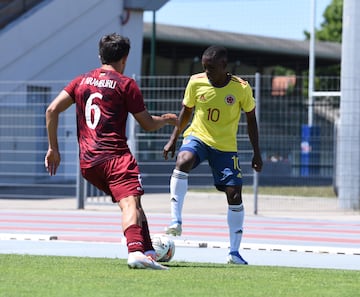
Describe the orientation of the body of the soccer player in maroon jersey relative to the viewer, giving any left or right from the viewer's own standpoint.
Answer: facing away from the viewer and to the right of the viewer

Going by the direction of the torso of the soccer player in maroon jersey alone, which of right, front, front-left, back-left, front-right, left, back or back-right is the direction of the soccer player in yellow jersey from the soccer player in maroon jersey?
front

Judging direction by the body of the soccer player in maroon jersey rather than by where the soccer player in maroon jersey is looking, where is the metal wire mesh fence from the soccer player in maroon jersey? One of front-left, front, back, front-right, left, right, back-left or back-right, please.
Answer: front-left

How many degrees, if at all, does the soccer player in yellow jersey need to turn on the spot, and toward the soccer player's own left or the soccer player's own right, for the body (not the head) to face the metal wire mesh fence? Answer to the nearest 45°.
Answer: approximately 180°

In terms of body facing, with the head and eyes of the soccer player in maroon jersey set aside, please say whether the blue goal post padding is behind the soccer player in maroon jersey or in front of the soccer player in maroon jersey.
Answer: in front

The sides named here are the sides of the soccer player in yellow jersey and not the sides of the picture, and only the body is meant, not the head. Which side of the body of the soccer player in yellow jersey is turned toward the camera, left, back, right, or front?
front
